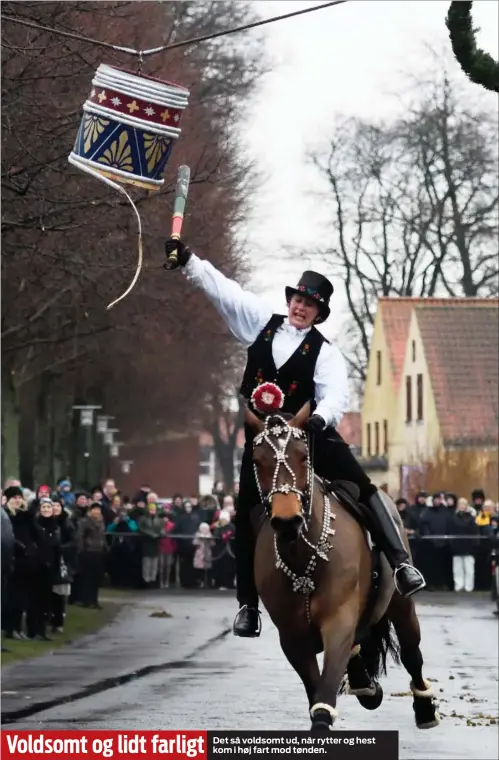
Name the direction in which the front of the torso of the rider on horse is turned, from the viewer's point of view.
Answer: toward the camera

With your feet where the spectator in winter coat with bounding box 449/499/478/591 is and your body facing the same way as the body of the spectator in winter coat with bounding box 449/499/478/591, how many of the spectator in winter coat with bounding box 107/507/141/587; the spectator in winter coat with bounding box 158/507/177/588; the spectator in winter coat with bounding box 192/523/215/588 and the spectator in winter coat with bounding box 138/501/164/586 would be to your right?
4

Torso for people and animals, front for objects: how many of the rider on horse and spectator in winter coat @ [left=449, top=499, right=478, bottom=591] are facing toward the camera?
2

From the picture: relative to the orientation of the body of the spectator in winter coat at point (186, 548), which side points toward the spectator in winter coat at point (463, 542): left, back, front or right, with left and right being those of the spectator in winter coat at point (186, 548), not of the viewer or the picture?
left

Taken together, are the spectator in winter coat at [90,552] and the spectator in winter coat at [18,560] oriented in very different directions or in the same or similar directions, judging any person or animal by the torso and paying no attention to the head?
same or similar directions

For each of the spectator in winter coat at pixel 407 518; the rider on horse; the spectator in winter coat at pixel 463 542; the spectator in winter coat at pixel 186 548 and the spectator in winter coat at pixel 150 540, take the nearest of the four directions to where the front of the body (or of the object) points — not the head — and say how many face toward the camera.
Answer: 5

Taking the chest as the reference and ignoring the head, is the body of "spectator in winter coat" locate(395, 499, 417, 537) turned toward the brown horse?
yes

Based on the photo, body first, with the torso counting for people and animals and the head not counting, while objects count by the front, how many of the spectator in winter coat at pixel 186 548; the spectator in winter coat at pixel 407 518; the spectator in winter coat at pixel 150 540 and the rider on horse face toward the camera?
4

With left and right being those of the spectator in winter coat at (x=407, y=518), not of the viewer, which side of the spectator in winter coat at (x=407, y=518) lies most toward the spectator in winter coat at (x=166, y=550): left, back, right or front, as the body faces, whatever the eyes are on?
right

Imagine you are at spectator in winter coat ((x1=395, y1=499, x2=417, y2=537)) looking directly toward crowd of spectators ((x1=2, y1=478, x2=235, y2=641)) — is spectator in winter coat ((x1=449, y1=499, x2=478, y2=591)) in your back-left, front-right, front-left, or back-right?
back-left

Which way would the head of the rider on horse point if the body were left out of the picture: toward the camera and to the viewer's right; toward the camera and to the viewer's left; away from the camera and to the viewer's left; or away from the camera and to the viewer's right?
toward the camera and to the viewer's left

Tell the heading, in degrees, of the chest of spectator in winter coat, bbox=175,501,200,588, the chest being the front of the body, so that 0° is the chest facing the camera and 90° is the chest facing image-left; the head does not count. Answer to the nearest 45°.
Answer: approximately 0°

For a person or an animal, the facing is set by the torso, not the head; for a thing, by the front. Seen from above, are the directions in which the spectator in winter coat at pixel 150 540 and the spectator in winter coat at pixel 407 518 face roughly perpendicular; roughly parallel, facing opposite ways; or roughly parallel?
roughly parallel

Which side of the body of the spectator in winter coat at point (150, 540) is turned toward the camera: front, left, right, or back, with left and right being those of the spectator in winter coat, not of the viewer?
front

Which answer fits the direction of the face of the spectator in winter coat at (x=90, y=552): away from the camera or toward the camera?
toward the camera

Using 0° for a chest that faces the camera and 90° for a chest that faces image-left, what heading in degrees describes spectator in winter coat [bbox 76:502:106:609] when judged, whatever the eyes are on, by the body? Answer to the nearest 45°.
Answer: approximately 315°
